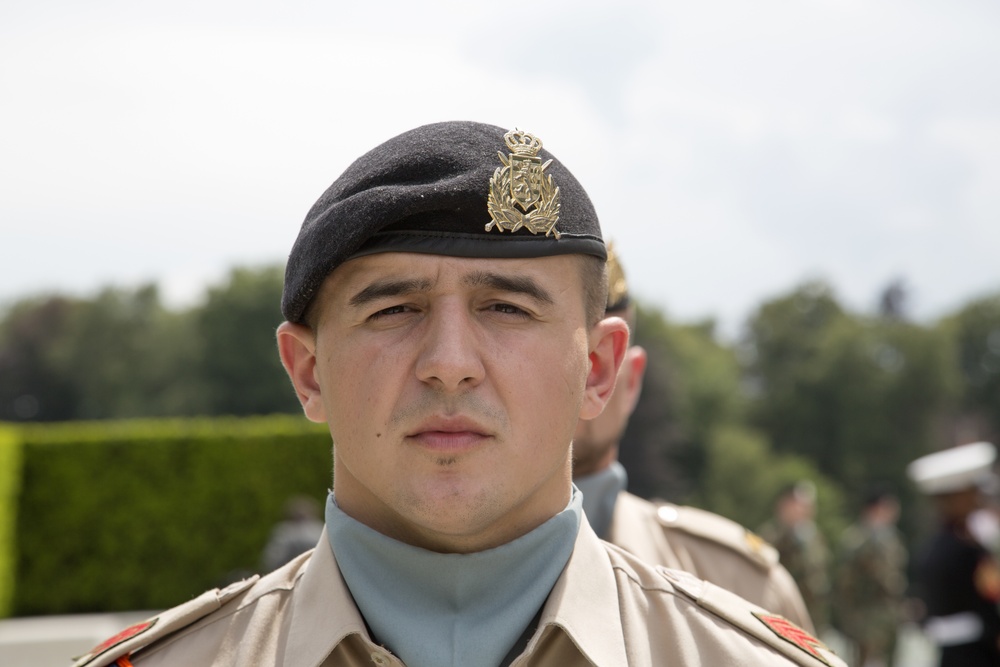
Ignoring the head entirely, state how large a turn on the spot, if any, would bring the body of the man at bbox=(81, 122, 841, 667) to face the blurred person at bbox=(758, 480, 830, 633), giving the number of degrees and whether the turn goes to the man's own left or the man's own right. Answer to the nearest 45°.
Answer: approximately 180°

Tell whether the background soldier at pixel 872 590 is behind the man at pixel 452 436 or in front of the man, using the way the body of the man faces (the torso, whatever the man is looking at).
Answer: behind

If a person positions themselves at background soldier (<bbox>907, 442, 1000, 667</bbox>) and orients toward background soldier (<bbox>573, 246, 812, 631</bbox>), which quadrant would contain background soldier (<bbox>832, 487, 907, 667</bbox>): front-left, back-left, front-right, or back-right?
back-right

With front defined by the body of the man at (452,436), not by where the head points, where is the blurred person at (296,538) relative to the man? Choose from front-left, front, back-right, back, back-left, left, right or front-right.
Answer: back

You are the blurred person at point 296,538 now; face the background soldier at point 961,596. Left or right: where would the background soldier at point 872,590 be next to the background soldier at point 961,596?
left

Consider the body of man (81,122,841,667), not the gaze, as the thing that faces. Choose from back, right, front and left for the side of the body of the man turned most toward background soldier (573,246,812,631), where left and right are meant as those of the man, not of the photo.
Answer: back

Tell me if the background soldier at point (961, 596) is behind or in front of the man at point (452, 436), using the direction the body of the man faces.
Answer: behind

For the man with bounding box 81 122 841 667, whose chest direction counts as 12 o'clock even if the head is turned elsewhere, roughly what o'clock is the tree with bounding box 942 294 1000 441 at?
The tree is roughly at 7 o'clock from the man.

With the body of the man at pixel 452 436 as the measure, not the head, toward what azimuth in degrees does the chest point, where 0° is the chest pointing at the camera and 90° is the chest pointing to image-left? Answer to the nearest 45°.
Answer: approximately 0°

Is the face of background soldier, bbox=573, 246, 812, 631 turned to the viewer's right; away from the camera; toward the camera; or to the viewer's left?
to the viewer's left

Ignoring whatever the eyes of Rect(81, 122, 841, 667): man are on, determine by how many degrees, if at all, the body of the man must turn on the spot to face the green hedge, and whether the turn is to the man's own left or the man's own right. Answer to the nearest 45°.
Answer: approximately 180°
